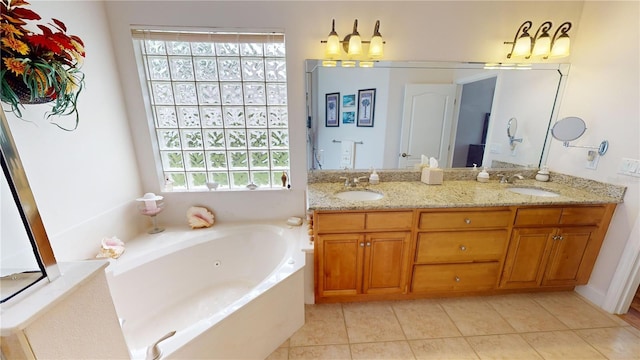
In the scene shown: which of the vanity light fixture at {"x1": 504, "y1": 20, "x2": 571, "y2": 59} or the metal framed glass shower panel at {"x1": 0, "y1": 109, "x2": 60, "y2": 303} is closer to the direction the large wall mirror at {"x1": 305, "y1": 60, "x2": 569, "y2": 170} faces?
the metal framed glass shower panel

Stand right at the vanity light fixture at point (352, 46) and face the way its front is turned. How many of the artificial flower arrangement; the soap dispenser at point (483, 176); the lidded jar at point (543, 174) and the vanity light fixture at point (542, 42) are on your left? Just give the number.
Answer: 3

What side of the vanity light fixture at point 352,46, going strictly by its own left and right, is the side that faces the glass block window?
right

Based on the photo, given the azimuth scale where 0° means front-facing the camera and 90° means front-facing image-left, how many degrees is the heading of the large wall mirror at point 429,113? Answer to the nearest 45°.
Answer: approximately 0°

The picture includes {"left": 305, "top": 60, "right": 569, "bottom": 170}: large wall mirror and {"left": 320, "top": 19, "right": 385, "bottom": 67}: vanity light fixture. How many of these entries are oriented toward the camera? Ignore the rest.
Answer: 2

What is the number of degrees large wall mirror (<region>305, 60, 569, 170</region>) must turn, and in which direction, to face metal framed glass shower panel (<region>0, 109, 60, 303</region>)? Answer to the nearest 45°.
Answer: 0° — it already faces it

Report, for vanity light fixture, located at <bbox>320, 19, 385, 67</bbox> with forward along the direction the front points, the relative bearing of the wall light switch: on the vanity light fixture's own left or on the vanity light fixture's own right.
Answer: on the vanity light fixture's own left

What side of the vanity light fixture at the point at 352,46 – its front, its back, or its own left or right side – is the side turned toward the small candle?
right

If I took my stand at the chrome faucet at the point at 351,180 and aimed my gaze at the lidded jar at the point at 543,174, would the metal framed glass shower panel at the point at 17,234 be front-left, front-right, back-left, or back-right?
back-right

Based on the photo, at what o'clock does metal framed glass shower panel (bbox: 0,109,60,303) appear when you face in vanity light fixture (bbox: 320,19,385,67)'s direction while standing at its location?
The metal framed glass shower panel is roughly at 1 o'clock from the vanity light fixture.
